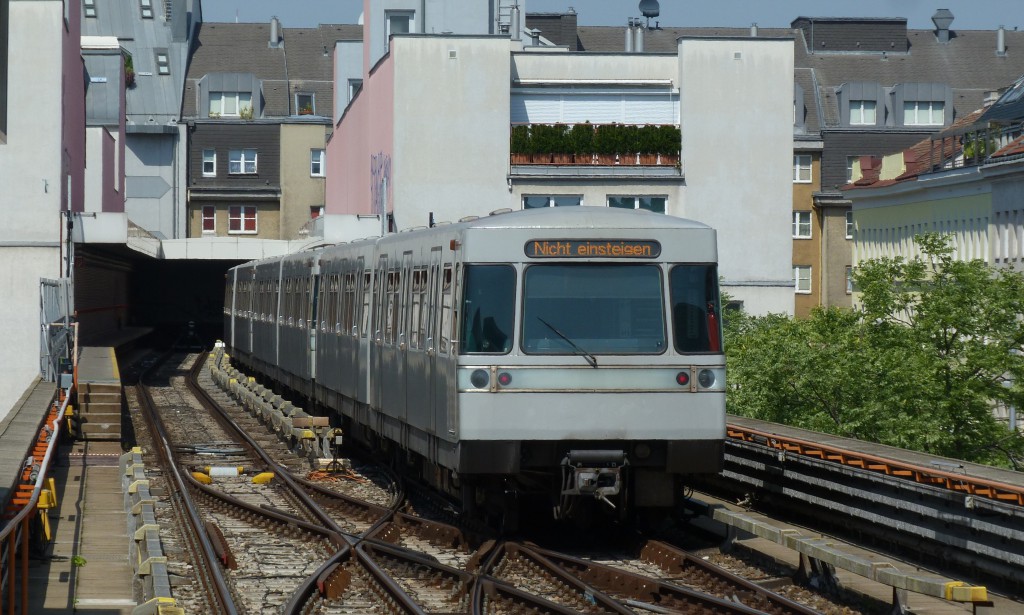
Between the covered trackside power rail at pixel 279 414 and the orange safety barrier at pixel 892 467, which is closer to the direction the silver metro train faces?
the orange safety barrier

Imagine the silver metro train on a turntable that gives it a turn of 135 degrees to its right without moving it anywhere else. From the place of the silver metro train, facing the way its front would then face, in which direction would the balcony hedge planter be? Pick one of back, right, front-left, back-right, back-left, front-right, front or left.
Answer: front-right

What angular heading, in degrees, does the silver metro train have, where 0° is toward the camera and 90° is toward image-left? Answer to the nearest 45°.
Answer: approximately 0°

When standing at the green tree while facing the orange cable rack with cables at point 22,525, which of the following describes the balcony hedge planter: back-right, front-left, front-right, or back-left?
back-right

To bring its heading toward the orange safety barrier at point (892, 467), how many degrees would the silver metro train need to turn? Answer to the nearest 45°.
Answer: approximately 90° to its left

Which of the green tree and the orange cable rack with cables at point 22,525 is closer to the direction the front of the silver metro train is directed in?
the orange cable rack with cables

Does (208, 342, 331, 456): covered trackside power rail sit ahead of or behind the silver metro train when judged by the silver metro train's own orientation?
behind

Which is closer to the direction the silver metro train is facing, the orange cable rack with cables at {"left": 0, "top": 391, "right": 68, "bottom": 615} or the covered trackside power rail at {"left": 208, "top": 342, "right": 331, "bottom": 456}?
the orange cable rack with cables
